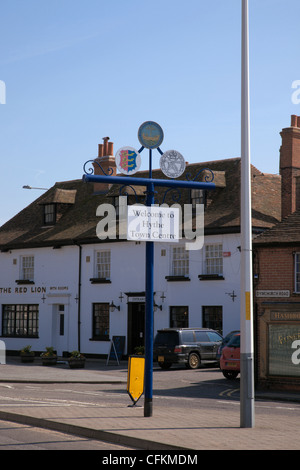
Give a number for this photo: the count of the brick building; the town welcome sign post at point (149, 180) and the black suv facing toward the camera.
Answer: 2

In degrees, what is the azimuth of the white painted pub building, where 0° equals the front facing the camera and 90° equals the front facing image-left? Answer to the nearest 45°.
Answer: approximately 0°

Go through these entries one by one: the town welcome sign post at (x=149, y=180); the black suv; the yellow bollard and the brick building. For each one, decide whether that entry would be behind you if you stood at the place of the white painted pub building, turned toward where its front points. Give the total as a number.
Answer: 0

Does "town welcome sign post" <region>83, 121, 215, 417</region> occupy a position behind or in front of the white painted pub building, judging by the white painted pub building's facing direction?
in front

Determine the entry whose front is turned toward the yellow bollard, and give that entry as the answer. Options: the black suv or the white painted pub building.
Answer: the white painted pub building

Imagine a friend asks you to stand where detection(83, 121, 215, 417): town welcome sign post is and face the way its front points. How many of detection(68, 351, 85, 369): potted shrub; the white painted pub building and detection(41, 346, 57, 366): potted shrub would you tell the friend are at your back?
3

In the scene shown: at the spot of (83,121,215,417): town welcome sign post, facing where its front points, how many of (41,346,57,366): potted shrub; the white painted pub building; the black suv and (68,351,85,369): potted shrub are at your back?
4

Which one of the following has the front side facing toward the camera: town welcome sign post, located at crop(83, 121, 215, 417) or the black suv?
the town welcome sign post

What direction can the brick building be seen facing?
toward the camera

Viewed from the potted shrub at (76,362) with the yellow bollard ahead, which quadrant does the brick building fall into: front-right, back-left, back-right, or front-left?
front-left

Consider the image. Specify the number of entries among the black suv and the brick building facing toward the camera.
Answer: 1

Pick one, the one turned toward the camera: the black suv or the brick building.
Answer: the brick building

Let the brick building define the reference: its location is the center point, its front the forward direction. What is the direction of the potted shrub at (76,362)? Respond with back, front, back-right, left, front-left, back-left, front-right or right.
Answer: back-right

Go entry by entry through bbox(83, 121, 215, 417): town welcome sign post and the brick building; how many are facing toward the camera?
2

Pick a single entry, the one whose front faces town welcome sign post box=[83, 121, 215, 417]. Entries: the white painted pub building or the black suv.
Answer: the white painted pub building

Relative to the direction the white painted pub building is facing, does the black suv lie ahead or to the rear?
ahead

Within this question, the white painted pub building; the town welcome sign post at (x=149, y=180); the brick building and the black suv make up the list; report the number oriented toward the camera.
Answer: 3

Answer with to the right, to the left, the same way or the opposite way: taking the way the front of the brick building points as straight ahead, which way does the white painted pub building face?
the same way

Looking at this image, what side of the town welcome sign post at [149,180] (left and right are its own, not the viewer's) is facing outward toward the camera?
front
